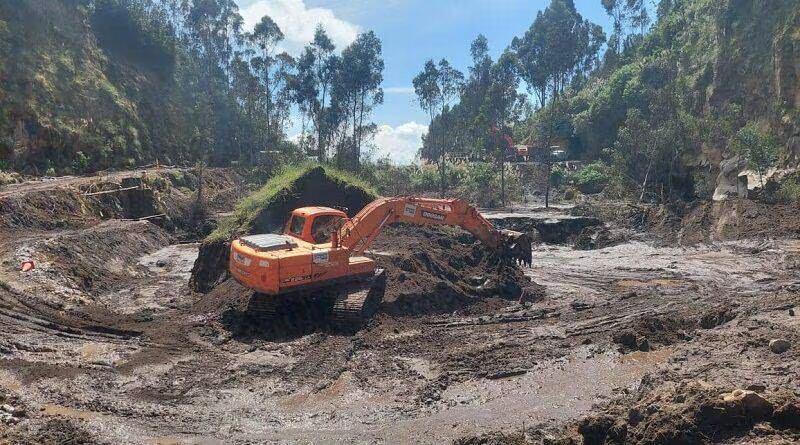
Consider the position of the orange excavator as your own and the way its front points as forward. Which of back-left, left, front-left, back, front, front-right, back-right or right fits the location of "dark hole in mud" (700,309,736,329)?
front-right

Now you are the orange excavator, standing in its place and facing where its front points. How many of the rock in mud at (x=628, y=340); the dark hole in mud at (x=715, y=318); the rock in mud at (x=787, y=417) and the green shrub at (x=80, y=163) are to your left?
1

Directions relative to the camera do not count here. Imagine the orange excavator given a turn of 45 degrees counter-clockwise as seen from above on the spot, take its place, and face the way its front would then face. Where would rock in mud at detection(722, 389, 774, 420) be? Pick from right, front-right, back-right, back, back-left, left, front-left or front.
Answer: back-right

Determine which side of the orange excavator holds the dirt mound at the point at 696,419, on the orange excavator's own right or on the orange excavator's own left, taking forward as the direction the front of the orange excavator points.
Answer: on the orange excavator's own right

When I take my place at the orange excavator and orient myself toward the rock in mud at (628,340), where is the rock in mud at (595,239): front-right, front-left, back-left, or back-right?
front-left

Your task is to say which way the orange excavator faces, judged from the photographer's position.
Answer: facing away from the viewer and to the right of the viewer

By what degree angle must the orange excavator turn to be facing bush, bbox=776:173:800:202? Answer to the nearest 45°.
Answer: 0° — it already faces it

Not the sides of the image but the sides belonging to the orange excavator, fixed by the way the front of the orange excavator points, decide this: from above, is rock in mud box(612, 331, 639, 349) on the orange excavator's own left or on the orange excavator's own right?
on the orange excavator's own right

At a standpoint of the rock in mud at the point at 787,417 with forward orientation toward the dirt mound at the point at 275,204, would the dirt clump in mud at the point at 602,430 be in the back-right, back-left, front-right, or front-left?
front-left

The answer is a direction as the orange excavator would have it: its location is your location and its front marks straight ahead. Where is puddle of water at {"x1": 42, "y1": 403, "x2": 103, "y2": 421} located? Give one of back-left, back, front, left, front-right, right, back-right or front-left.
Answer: back

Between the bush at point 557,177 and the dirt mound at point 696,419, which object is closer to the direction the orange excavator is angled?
the bush

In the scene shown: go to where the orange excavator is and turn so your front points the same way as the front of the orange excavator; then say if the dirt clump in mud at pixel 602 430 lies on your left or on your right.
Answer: on your right

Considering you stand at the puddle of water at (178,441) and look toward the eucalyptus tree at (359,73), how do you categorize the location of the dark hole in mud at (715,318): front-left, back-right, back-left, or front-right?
front-right

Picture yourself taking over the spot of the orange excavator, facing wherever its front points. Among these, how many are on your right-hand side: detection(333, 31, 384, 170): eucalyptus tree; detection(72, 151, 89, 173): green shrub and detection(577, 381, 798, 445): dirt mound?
1

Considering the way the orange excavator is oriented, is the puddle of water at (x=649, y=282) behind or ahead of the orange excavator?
ahead

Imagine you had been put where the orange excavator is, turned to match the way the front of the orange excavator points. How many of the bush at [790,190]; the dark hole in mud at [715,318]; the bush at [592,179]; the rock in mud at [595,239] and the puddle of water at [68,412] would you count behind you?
1

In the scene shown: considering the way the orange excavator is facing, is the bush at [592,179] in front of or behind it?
in front

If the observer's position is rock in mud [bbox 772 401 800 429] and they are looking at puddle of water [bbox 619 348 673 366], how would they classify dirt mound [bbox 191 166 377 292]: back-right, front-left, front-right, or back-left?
front-left

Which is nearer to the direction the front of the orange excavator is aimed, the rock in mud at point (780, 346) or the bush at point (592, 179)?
the bush
